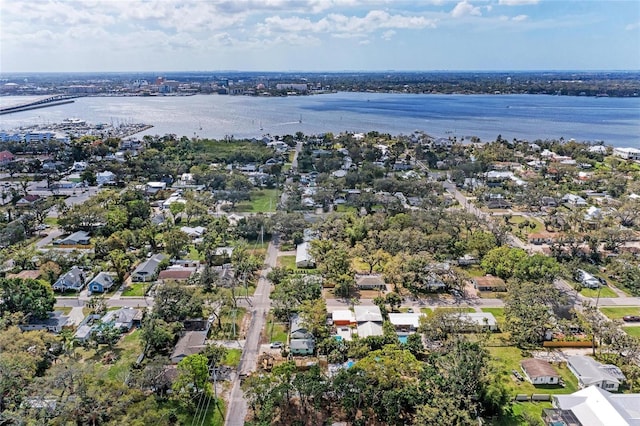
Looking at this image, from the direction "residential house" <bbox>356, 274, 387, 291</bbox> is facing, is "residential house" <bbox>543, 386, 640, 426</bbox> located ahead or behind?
ahead

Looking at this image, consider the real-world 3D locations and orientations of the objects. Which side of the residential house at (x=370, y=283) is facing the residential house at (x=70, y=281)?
right

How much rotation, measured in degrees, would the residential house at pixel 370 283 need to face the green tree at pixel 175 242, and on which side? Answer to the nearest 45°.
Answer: approximately 90° to its right

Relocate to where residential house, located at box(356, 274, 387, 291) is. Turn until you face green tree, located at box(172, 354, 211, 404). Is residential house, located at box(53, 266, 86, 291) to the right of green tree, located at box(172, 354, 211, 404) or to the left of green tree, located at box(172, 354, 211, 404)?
right

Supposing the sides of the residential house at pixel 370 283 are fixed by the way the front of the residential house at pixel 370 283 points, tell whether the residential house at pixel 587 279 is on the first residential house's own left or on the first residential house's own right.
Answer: on the first residential house's own left

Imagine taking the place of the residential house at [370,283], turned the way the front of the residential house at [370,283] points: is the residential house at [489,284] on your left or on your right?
on your left

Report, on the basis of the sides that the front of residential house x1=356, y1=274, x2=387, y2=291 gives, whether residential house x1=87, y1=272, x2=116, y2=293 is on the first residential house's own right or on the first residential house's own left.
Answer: on the first residential house's own right

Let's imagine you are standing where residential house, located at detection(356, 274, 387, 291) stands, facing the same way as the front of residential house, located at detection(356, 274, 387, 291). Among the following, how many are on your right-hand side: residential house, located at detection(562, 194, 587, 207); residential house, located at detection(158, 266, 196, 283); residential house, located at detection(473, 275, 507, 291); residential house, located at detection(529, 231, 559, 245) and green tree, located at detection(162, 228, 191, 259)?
2

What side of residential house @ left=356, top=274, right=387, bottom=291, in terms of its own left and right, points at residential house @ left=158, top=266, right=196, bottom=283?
right

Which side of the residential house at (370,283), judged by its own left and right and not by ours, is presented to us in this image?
front

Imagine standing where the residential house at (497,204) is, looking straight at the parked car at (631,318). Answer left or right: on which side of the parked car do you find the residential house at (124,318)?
right

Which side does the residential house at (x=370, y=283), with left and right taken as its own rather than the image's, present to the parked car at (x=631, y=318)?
left

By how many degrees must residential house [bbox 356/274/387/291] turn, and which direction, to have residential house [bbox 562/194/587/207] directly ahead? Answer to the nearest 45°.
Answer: approximately 135° to its left

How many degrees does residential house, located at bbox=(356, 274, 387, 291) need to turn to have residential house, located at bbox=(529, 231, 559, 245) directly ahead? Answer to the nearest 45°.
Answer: approximately 135° to its left

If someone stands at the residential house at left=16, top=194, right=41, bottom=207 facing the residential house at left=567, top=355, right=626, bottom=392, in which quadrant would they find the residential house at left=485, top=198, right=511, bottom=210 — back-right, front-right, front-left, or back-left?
front-left

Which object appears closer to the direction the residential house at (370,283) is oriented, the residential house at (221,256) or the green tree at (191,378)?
the green tree

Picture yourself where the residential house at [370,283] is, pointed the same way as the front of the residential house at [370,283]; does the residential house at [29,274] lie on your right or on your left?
on your right

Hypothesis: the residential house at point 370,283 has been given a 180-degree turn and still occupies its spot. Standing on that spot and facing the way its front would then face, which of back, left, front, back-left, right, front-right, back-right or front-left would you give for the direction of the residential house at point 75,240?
left
